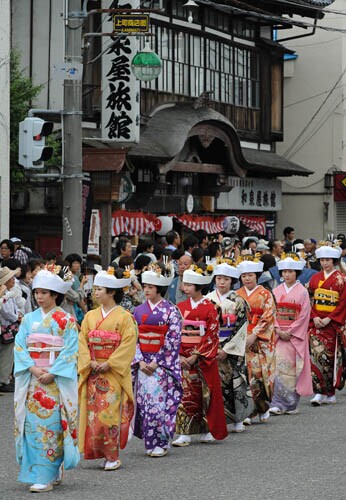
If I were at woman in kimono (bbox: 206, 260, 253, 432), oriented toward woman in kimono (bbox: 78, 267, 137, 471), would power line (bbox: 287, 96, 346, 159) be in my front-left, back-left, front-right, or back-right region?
back-right

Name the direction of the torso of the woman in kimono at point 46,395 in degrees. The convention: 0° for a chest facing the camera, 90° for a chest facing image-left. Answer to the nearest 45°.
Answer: approximately 45°

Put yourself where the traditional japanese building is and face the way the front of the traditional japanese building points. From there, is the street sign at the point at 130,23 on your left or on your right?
on your right

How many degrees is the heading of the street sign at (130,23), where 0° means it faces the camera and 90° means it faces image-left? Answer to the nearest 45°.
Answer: approximately 0°

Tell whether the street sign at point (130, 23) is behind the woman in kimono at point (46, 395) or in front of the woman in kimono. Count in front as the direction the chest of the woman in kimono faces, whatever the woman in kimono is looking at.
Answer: behind

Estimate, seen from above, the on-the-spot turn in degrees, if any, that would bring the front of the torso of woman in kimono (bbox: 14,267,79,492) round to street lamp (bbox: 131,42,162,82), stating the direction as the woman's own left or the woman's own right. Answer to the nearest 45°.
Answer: approximately 135° to the woman's own right
